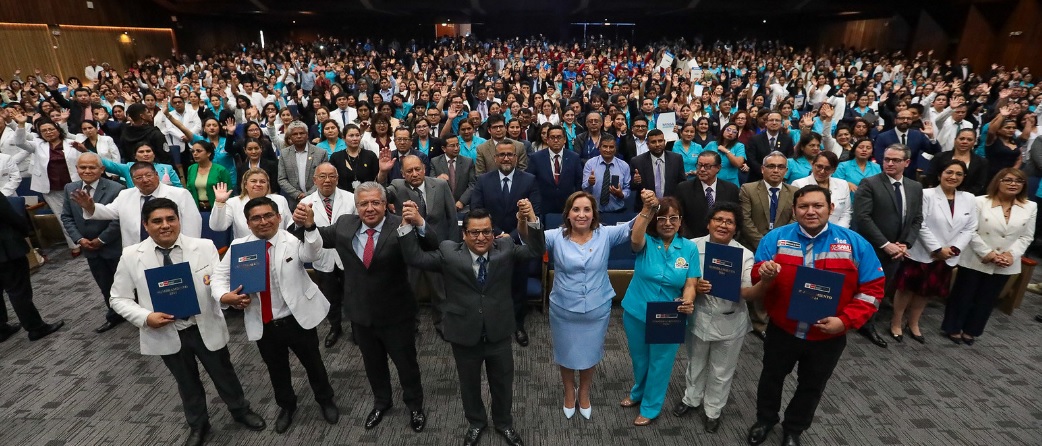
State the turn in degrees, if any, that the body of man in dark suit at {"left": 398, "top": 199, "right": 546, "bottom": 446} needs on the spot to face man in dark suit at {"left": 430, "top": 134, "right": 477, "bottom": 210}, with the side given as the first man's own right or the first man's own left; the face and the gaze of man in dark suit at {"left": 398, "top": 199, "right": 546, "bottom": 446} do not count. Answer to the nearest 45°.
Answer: approximately 180°

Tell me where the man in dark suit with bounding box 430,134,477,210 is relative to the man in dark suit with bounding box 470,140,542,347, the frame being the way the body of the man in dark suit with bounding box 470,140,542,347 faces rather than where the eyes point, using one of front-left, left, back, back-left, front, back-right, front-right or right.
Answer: back-right

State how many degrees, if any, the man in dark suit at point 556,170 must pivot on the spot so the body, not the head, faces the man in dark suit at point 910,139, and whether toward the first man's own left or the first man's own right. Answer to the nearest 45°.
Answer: approximately 90° to the first man's own left

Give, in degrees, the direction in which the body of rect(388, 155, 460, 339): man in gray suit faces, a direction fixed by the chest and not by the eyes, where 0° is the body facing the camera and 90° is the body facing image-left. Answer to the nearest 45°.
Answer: approximately 0°

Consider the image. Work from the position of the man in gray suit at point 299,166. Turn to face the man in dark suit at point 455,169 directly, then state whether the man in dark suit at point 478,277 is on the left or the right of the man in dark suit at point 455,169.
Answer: right

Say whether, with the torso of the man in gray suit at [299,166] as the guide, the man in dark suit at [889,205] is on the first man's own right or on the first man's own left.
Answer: on the first man's own left
